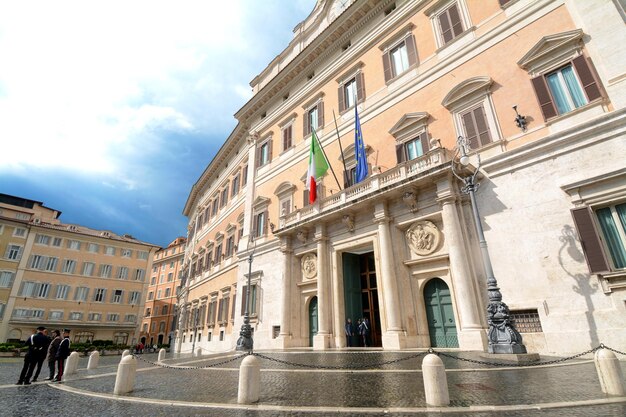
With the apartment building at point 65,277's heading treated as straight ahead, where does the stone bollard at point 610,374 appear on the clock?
The stone bollard is roughly at 1 o'clock from the apartment building.

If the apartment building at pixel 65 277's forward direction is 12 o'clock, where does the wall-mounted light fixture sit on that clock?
The wall-mounted light fixture is roughly at 1 o'clock from the apartment building.

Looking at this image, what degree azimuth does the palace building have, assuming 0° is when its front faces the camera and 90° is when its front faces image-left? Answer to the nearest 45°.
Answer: approximately 45°

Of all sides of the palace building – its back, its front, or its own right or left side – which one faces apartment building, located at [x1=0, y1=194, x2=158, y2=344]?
right

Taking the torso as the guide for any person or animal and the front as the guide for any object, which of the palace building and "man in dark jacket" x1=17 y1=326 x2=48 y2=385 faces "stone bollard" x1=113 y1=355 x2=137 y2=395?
the palace building

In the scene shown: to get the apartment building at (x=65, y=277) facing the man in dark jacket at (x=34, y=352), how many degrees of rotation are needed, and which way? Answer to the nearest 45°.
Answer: approximately 45° to its right

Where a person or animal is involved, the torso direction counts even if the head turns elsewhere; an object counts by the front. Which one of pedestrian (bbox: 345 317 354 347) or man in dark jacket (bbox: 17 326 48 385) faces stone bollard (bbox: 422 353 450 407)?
the pedestrian

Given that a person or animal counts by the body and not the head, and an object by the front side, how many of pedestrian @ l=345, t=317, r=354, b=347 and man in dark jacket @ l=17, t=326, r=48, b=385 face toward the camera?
1

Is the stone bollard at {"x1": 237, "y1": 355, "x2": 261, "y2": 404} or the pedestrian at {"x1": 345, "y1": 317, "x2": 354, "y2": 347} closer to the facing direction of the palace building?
the stone bollard

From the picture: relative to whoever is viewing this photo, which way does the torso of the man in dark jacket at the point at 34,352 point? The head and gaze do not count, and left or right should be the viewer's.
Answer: facing away from the viewer and to the right of the viewer
